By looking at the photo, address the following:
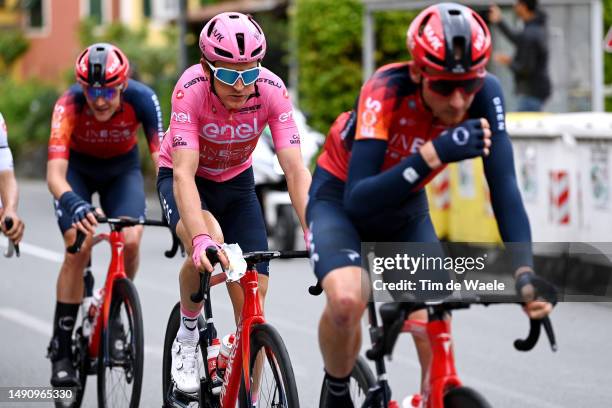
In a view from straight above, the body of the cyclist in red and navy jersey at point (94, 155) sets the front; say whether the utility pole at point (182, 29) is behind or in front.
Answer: behind

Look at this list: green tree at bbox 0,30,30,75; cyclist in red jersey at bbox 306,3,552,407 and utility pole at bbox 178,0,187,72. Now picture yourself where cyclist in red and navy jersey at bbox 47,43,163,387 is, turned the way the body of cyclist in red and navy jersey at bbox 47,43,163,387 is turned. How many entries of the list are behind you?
2

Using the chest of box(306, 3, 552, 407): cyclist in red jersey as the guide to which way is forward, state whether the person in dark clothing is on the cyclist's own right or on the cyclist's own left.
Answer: on the cyclist's own left

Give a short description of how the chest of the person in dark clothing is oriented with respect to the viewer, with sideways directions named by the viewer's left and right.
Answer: facing to the left of the viewer

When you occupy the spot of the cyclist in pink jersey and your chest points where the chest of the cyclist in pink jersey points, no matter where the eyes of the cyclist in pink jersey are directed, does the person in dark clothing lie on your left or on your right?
on your left

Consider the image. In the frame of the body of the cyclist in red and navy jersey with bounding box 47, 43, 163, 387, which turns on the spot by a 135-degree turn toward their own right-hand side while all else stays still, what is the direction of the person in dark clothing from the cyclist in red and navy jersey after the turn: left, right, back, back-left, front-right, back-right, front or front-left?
right

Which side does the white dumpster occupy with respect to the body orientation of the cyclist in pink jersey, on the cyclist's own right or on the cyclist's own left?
on the cyclist's own left

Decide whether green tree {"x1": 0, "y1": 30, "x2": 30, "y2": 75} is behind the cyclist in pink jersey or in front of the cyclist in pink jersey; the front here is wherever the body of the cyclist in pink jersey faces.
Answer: behind
